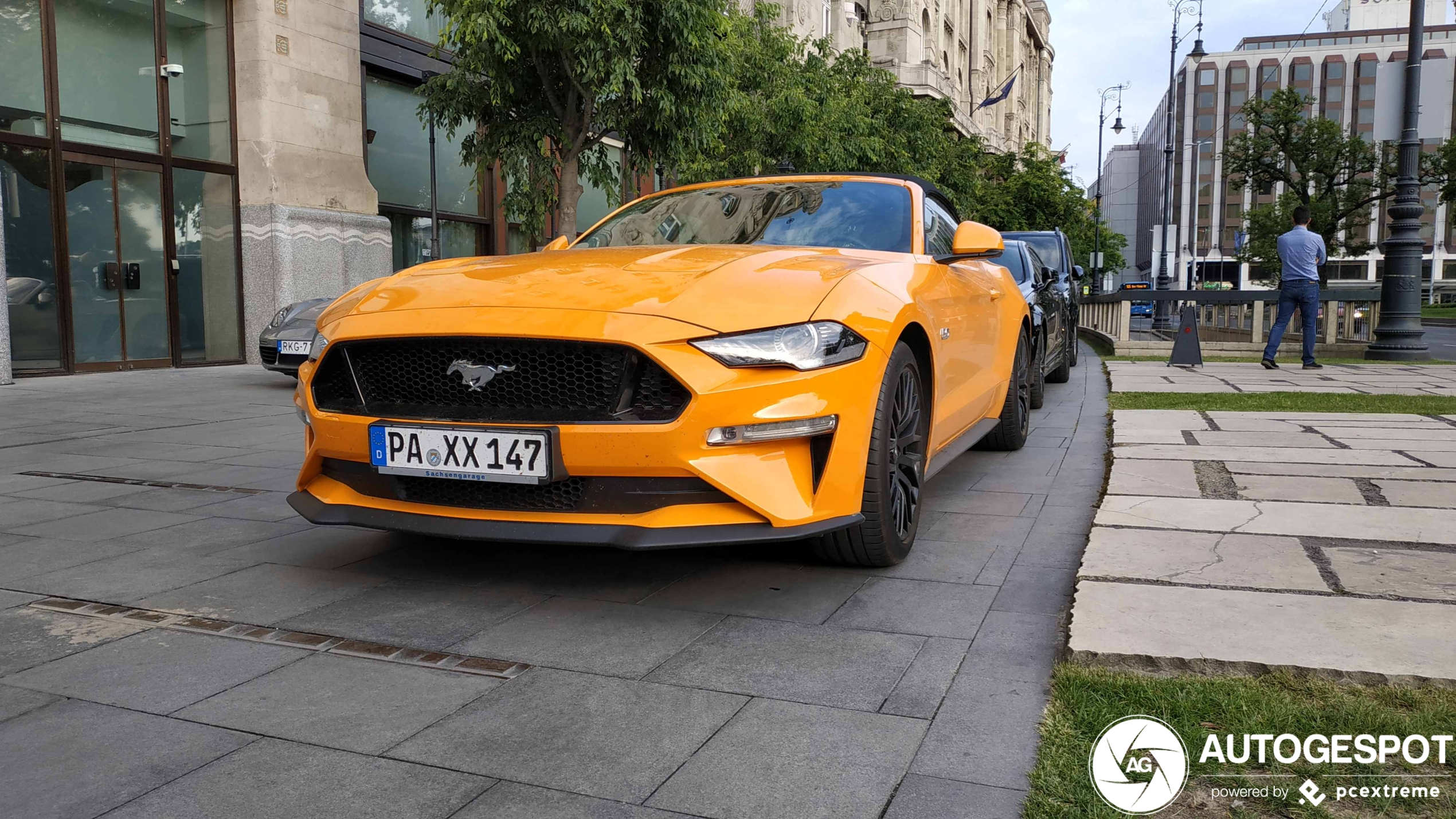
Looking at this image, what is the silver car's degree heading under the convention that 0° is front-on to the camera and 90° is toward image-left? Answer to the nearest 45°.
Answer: approximately 45°

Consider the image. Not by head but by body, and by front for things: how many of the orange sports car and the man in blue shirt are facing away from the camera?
1

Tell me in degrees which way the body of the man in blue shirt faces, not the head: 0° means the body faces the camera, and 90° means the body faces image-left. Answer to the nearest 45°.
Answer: approximately 180°

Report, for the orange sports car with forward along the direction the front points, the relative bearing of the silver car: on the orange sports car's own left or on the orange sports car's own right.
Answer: on the orange sports car's own right

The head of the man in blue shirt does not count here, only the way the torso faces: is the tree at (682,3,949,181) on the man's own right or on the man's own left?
on the man's own left

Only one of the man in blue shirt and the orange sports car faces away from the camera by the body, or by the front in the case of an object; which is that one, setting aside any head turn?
the man in blue shirt

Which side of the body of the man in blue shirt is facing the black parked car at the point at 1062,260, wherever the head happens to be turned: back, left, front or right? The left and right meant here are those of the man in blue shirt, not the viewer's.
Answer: left

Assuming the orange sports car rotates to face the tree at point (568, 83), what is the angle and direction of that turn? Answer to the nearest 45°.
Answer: approximately 135° to its right

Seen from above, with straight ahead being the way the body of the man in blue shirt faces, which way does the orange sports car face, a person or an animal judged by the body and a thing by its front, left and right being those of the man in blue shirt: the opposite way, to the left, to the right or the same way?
the opposite way

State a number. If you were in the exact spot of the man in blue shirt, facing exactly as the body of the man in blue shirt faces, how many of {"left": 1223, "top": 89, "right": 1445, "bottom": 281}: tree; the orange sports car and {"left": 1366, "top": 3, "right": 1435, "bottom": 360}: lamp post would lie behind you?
1

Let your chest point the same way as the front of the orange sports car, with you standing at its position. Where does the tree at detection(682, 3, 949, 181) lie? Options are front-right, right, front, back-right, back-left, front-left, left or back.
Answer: back-right

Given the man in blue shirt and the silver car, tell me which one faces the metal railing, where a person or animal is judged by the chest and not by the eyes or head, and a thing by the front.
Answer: the man in blue shirt

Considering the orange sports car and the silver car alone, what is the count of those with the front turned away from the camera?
0
